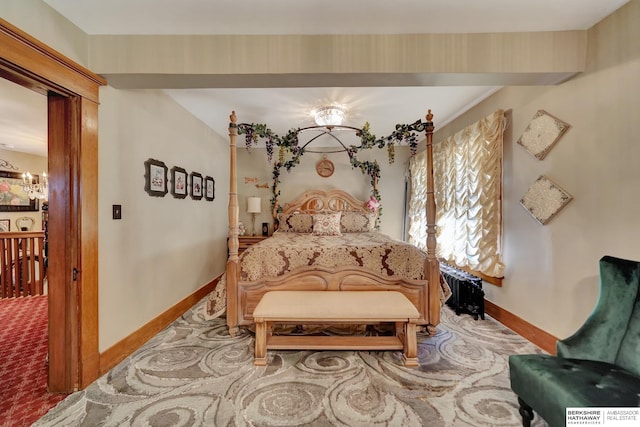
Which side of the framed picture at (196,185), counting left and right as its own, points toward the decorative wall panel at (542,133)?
front

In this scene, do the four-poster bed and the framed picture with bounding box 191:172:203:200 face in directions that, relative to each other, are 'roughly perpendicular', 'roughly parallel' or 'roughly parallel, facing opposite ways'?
roughly perpendicular

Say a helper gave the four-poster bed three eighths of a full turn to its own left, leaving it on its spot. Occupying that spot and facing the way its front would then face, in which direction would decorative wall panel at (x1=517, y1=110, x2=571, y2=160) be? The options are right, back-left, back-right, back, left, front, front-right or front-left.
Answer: front-right

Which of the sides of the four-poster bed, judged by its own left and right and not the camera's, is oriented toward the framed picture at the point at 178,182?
right

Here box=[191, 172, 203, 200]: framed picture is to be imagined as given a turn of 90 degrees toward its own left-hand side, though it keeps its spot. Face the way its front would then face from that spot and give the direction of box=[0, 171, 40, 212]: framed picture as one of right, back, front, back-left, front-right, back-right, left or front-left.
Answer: left

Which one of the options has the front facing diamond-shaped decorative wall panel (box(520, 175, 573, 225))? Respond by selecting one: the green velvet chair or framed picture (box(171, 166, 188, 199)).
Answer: framed picture (box(171, 166, 188, 199))

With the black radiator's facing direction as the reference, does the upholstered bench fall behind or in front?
in front

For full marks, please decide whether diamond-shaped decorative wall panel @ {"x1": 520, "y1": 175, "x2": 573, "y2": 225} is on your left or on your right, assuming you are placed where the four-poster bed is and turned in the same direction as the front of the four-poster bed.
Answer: on your left

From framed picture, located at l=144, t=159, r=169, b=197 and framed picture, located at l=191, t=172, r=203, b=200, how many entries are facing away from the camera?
0

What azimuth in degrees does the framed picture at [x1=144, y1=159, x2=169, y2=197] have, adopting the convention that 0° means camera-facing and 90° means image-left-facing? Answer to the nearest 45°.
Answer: approximately 315°
